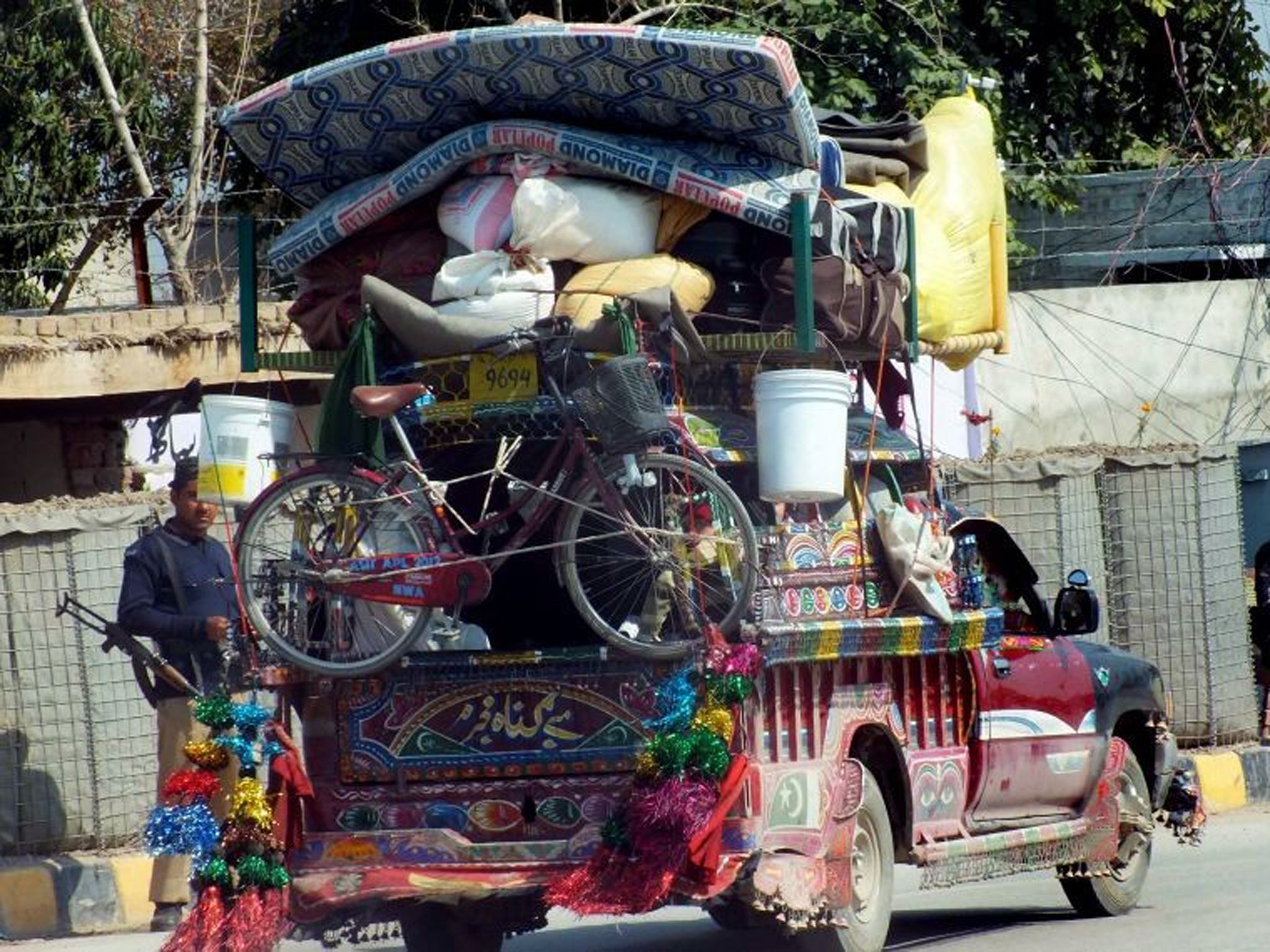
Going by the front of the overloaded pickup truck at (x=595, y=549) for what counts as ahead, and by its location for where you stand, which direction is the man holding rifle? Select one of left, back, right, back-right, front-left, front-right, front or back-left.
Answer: left

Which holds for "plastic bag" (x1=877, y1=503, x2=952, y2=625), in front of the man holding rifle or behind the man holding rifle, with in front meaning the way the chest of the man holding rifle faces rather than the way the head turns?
in front

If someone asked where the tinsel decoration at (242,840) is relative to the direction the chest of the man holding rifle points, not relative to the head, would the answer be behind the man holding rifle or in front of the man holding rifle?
in front

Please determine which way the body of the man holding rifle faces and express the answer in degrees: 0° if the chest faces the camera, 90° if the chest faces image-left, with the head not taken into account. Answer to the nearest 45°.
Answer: approximately 315°

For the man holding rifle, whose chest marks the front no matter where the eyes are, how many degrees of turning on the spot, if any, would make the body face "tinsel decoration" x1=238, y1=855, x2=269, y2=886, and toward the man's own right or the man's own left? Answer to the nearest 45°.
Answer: approximately 45° to the man's own right

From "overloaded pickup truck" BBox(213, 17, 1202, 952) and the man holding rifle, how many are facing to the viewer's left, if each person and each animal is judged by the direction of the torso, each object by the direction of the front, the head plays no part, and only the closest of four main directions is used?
0

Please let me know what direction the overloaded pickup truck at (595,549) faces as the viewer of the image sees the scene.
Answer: facing away from the viewer and to the right of the viewer

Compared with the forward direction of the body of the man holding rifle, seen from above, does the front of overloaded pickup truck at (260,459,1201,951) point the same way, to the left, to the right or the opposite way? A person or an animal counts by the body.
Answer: to the left

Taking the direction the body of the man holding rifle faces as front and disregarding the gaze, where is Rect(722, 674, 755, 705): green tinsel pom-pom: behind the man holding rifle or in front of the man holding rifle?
in front

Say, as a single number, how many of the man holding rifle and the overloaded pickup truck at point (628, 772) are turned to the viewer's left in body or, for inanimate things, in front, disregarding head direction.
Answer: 0

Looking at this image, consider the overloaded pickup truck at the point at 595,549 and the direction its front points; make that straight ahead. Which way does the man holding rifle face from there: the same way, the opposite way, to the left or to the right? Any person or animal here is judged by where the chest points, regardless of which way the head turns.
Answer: to the right
